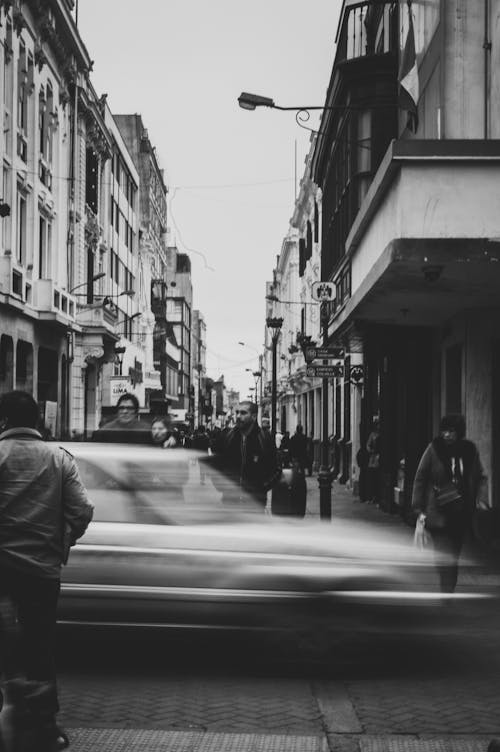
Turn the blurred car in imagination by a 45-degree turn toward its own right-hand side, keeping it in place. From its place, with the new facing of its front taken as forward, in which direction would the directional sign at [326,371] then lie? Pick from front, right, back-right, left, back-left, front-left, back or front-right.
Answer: back-left

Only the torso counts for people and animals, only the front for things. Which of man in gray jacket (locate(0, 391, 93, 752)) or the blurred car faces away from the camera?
the man in gray jacket

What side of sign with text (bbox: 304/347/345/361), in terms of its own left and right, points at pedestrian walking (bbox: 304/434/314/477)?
back

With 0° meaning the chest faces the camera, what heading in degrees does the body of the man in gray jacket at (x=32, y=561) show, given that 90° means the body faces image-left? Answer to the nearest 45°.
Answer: approximately 180°

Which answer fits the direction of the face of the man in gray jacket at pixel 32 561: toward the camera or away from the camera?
away from the camera

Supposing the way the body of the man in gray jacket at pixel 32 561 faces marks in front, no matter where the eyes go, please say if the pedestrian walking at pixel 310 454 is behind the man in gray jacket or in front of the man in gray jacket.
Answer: in front

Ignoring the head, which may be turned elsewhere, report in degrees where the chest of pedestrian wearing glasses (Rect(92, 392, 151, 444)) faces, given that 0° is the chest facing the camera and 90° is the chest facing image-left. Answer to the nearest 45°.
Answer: approximately 0°

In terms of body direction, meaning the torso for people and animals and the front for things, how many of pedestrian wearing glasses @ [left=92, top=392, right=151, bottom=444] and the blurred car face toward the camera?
1

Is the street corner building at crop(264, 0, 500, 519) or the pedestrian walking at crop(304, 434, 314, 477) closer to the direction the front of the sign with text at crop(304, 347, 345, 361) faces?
the street corner building
